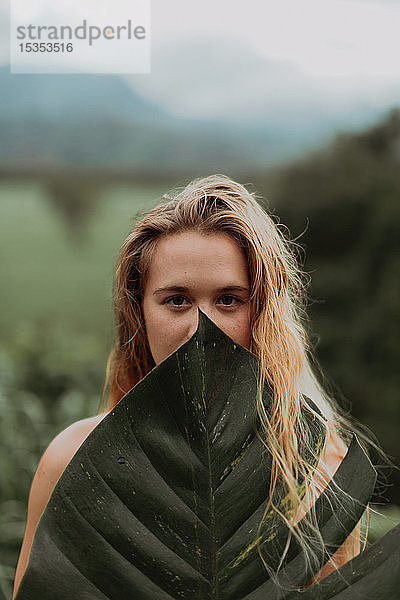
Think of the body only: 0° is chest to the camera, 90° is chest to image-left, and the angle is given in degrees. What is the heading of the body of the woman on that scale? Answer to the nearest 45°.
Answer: approximately 0°
